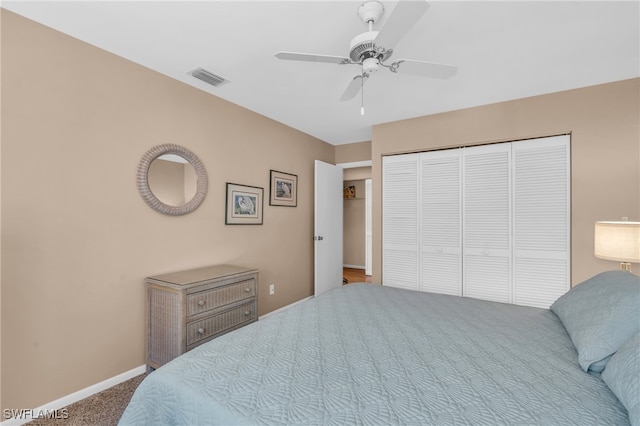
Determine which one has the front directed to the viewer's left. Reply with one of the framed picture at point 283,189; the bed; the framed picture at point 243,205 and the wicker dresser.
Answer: the bed

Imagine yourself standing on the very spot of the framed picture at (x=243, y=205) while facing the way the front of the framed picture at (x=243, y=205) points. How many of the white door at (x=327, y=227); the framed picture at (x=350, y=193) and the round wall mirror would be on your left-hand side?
2

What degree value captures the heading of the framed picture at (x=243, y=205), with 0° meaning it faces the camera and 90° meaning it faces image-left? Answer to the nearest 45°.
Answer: approximately 315°

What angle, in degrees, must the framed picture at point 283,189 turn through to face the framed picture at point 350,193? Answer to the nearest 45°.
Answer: approximately 90° to its left

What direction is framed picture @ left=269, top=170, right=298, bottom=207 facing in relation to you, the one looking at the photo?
facing the viewer and to the right of the viewer

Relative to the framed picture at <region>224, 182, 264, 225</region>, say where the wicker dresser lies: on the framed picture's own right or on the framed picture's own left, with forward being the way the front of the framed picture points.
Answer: on the framed picture's own right

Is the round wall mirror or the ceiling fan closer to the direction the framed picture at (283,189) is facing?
the ceiling fan

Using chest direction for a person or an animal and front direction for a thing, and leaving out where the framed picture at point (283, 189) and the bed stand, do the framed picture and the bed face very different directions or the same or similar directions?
very different directions

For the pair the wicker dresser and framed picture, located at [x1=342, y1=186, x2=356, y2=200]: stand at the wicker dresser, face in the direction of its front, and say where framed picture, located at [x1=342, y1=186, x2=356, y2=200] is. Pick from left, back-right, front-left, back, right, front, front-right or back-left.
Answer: left

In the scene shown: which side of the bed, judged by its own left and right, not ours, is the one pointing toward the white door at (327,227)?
right

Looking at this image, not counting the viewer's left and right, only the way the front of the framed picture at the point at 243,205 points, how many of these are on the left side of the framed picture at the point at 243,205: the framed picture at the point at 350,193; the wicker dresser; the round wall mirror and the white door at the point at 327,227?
2

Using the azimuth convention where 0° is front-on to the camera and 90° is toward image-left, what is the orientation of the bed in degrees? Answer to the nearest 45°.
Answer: approximately 90°

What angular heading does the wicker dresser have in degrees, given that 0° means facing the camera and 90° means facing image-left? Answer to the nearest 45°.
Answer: approximately 315°

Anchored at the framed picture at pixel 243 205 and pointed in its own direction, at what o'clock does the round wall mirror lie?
The round wall mirror is roughly at 3 o'clock from the framed picture.

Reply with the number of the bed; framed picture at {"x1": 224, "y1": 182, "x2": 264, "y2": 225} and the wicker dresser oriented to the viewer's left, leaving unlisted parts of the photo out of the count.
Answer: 1
